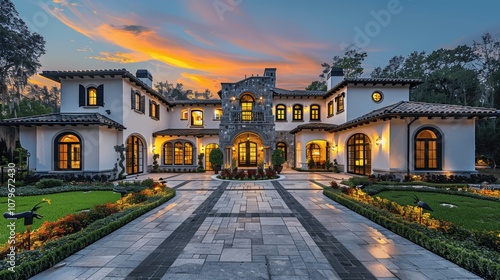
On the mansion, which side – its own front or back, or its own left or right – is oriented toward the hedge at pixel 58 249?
front

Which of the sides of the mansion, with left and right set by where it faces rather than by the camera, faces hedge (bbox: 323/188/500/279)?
front

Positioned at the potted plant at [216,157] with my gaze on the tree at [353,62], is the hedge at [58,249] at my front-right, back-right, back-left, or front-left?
back-right

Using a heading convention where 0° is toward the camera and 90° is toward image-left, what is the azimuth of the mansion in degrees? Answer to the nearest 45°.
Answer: approximately 0°

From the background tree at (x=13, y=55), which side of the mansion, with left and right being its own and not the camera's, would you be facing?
right

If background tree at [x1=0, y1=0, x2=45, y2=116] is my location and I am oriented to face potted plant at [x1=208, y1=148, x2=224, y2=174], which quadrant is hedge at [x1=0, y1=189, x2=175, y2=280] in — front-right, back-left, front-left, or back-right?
front-right
